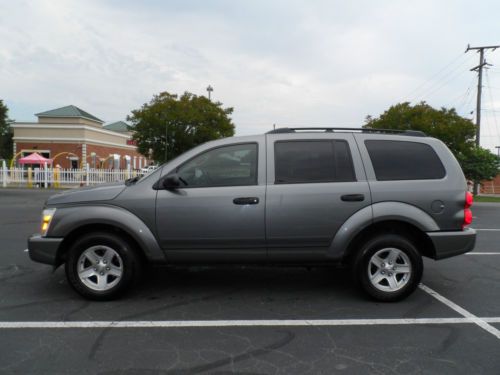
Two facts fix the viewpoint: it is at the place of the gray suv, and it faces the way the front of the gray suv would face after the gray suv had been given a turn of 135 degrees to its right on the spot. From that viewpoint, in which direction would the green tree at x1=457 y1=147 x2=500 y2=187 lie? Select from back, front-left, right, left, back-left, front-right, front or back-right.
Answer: front

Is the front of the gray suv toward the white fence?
no

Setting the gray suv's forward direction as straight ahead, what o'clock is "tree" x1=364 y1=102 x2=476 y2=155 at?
The tree is roughly at 4 o'clock from the gray suv.

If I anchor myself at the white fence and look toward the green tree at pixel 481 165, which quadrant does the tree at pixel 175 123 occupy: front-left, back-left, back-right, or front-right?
front-left

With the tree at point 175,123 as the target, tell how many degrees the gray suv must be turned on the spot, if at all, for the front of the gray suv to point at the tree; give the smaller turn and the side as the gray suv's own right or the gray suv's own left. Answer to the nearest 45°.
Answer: approximately 90° to the gray suv's own right

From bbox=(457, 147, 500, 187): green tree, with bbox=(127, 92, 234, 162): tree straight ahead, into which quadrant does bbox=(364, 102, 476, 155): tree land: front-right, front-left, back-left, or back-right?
front-right

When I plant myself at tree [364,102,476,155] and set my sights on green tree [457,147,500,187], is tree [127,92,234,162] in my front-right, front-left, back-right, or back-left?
back-right

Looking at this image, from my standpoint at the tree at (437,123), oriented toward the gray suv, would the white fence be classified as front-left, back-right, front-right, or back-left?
front-right

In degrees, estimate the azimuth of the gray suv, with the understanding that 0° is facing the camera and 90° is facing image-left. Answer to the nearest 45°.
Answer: approximately 90°

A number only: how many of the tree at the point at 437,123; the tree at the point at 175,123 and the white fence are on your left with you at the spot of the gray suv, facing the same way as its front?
0

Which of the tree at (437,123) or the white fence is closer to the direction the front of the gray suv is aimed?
the white fence
